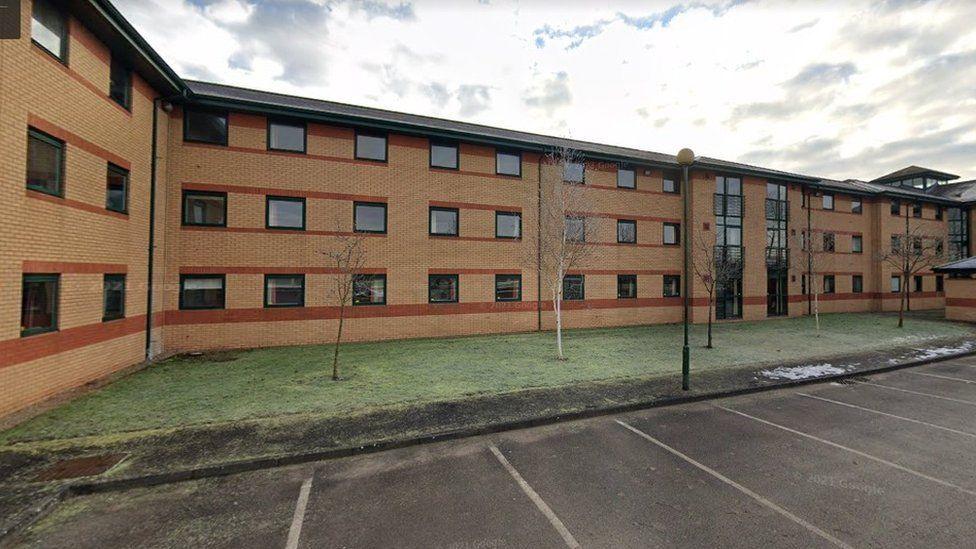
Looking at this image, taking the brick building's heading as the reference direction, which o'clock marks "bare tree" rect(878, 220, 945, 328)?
The bare tree is roughly at 10 o'clock from the brick building.

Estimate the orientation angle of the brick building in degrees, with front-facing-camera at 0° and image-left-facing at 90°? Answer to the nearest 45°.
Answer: approximately 315°
